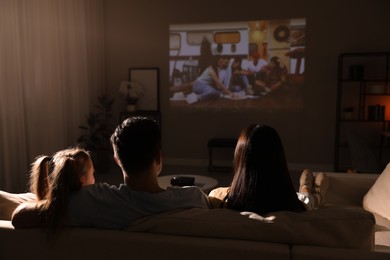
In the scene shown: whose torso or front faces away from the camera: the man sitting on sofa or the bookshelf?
the man sitting on sofa

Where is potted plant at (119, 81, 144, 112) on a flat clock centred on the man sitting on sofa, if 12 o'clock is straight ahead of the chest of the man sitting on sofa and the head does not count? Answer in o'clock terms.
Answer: The potted plant is roughly at 12 o'clock from the man sitting on sofa.

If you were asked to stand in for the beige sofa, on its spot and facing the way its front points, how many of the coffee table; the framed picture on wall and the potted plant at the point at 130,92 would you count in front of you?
3

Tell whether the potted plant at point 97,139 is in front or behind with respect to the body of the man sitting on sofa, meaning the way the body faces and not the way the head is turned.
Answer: in front

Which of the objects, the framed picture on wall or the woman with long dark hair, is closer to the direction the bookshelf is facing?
the woman with long dark hair

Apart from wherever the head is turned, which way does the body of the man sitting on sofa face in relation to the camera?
away from the camera

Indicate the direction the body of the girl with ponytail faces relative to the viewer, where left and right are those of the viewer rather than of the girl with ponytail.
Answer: facing away from the viewer and to the right of the viewer

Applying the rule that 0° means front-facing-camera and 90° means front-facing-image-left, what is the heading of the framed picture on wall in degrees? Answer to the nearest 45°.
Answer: approximately 0°

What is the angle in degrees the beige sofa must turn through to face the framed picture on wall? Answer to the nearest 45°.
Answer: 0° — it already faces it

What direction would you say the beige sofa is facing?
away from the camera

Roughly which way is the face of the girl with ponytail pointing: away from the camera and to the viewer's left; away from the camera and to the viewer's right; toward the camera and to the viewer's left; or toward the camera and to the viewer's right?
away from the camera and to the viewer's right

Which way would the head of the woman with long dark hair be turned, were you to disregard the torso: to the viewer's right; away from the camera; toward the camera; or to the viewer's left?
away from the camera

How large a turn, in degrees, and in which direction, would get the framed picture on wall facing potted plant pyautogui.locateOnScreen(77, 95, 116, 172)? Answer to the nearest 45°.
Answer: approximately 45° to its right
